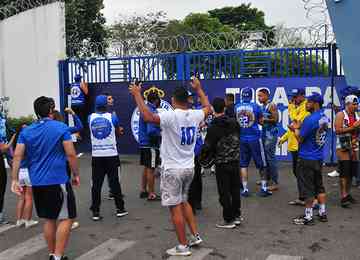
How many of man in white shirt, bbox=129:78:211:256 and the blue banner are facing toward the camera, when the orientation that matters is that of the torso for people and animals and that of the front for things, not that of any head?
1

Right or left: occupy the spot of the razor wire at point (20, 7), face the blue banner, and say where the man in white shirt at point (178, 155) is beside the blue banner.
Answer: right

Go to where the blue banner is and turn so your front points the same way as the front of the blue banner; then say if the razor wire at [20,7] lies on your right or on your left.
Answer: on your right

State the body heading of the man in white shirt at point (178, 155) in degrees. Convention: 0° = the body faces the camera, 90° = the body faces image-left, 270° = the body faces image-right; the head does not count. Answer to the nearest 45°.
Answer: approximately 135°

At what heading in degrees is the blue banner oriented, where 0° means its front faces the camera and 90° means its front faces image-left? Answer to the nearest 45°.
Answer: approximately 0°

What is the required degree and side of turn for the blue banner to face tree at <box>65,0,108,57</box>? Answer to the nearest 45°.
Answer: approximately 135° to its right

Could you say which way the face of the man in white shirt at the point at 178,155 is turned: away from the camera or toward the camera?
away from the camera

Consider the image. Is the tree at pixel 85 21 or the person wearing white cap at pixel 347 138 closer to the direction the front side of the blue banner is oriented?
the person wearing white cap

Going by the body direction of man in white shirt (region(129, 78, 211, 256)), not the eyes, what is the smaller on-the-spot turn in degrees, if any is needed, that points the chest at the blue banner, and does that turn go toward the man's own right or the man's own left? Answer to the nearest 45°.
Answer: approximately 45° to the man's own right
